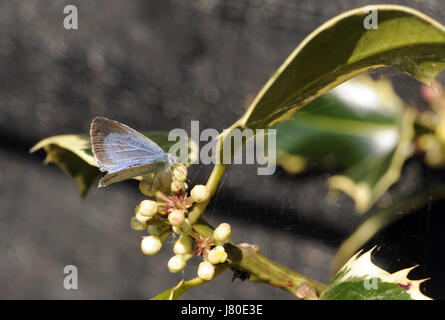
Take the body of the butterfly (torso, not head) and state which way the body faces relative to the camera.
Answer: to the viewer's right

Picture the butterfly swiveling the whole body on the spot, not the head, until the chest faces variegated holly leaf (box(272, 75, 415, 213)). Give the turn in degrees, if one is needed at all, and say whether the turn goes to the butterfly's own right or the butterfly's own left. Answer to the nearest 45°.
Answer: approximately 45° to the butterfly's own left
